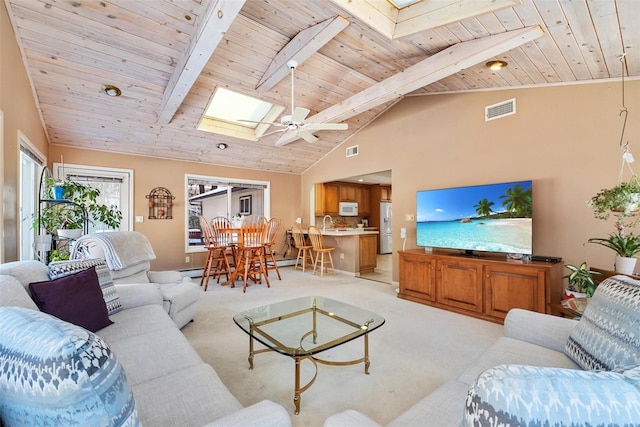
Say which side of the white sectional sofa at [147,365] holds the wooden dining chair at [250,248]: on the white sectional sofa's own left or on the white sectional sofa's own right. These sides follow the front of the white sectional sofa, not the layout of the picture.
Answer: on the white sectional sofa's own left

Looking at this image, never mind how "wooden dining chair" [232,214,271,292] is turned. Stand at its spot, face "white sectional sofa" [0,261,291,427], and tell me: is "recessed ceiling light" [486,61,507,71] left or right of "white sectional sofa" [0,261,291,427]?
left

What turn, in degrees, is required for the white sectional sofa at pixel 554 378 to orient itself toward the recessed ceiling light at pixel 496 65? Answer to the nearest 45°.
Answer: approximately 90° to its right

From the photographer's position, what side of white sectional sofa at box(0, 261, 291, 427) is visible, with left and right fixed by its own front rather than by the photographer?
right

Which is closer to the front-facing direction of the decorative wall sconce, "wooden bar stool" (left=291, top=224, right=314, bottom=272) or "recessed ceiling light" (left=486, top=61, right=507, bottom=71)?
the recessed ceiling light

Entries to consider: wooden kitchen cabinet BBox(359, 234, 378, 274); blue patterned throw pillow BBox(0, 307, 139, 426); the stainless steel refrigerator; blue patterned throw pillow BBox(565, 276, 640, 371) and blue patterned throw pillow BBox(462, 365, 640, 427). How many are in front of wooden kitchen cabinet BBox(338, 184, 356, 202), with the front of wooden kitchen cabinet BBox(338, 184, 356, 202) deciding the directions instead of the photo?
4

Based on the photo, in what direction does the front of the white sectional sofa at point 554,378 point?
to the viewer's left

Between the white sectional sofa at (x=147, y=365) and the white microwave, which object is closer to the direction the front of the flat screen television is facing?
the white sectional sofa
